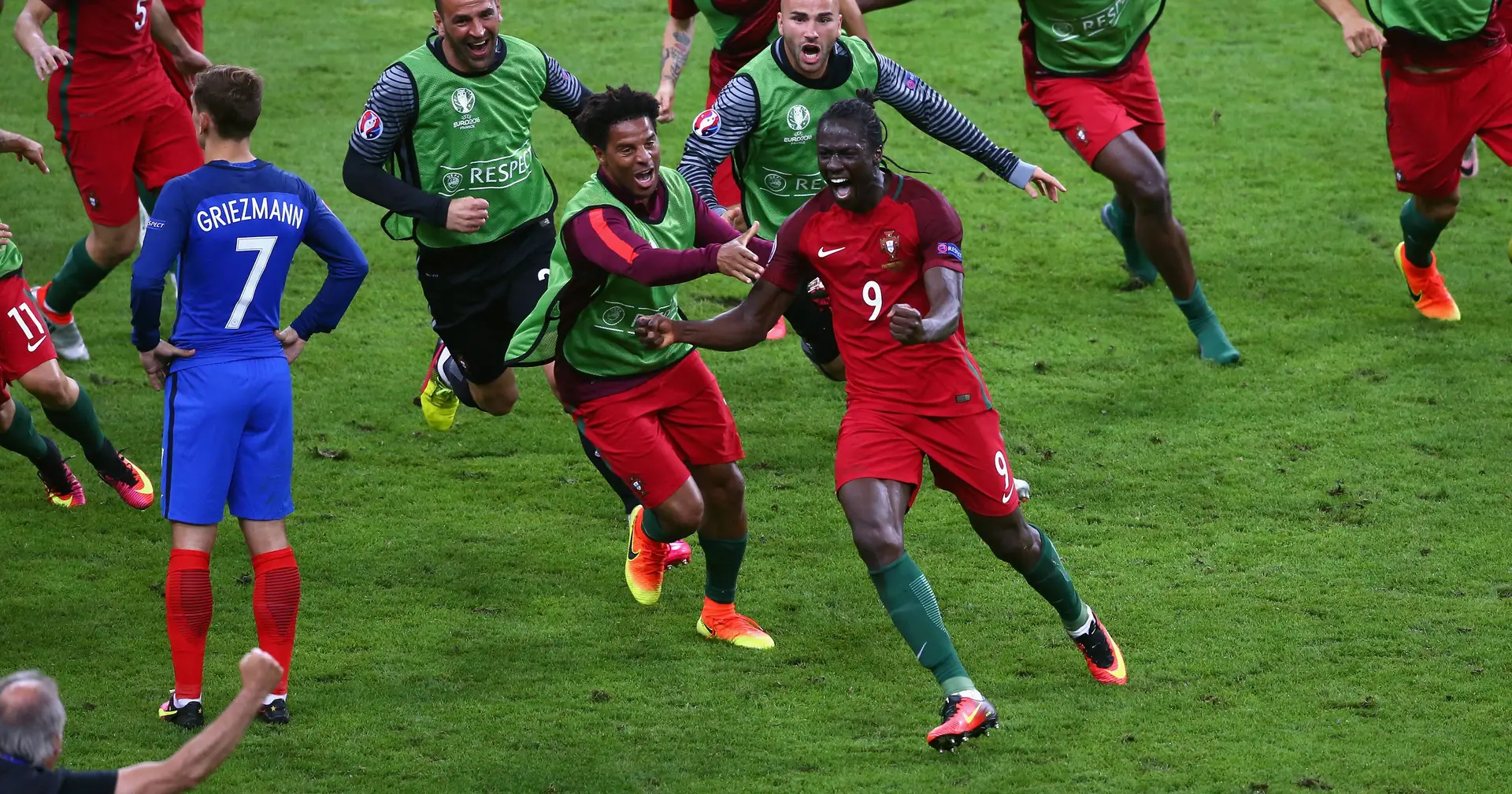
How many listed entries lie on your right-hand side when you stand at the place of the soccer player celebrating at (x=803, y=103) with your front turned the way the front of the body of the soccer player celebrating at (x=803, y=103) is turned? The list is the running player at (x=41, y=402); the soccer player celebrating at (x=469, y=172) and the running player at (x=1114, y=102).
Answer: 2

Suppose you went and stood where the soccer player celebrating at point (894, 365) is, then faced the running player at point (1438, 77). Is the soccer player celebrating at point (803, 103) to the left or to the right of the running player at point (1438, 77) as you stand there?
left

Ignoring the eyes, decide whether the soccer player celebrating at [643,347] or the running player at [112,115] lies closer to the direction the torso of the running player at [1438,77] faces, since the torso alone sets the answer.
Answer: the soccer player celebrating

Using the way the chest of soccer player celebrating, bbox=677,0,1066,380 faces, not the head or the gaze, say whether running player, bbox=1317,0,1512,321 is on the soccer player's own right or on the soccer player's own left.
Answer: on the soccer player's own left

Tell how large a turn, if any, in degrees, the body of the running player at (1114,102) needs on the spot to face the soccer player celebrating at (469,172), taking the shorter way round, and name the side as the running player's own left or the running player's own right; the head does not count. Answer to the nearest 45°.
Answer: approximately 90° to the running player's own right

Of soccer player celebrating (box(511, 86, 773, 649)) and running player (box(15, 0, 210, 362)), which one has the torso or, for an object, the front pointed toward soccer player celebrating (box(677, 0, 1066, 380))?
the running player

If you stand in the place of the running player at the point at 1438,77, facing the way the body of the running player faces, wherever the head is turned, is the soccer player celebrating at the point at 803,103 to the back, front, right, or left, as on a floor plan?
right
